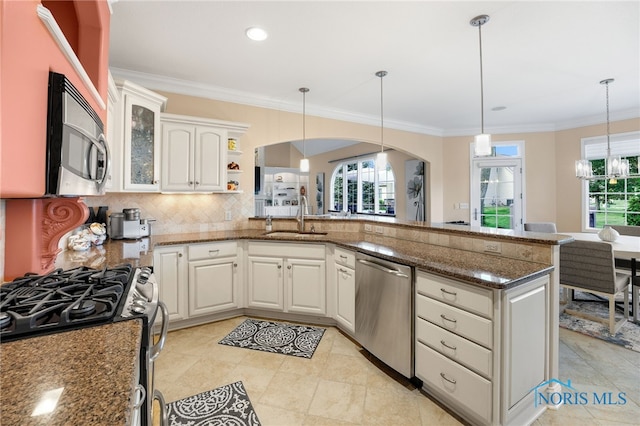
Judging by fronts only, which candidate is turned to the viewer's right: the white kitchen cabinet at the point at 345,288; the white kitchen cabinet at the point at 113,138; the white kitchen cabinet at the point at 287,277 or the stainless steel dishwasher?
the white kitchen cabinet at the point at 113,138

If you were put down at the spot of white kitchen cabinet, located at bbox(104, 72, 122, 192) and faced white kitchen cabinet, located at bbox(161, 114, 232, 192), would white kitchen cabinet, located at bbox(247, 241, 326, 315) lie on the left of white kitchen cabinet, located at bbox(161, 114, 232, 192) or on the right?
right

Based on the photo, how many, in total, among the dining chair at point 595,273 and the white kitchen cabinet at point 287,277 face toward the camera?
1

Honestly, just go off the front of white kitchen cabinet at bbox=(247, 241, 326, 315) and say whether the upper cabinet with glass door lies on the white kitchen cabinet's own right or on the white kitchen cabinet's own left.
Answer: on the white kitchen cabinet's own right

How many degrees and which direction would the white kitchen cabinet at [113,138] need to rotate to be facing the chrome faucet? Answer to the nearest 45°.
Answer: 0° — it already faces it

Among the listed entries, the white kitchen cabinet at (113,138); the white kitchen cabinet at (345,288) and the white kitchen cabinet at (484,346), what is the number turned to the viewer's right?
1

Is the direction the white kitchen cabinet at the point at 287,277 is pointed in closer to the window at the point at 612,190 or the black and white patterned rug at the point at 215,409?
the black and white patterned rug

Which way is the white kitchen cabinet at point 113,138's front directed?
to the viewer's right

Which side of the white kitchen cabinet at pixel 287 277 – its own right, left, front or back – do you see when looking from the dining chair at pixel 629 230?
left

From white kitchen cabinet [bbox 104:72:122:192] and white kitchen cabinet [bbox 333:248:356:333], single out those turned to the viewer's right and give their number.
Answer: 1

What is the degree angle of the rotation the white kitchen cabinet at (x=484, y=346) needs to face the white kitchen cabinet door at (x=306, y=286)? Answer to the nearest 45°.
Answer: approximately 90° to its right

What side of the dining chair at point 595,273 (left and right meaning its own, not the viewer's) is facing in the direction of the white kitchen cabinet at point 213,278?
back

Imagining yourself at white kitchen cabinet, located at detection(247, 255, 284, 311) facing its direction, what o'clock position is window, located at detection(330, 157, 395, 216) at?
The window is roughly at 7 o'clock from the white kitchen cabinet.

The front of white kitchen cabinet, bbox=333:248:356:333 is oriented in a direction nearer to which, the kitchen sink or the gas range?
the gas range
